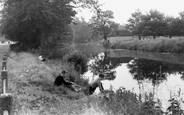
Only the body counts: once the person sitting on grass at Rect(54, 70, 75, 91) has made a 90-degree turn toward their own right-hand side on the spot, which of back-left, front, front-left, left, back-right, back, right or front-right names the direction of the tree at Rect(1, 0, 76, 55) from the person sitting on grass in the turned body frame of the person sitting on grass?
back

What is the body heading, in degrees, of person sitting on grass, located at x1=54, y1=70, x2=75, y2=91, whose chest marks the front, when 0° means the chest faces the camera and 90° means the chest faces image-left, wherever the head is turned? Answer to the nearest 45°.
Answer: approximately 270°

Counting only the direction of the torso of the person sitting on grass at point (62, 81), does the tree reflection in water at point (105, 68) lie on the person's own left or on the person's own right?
on the person's own left
